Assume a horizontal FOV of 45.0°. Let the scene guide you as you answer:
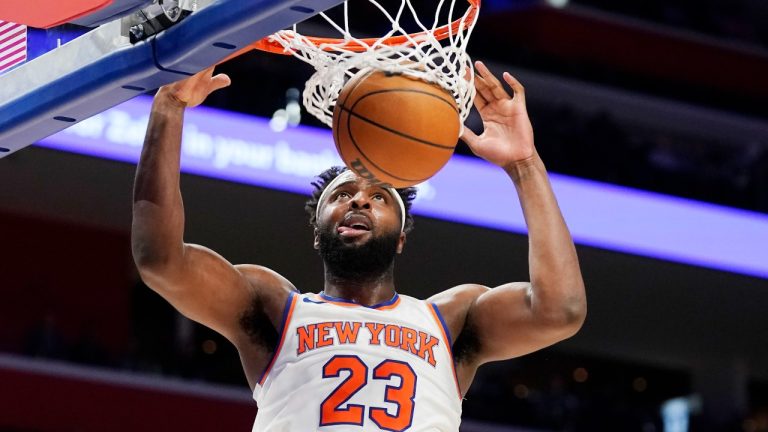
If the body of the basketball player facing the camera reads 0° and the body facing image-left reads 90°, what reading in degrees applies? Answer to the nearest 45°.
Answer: approximately 0°
